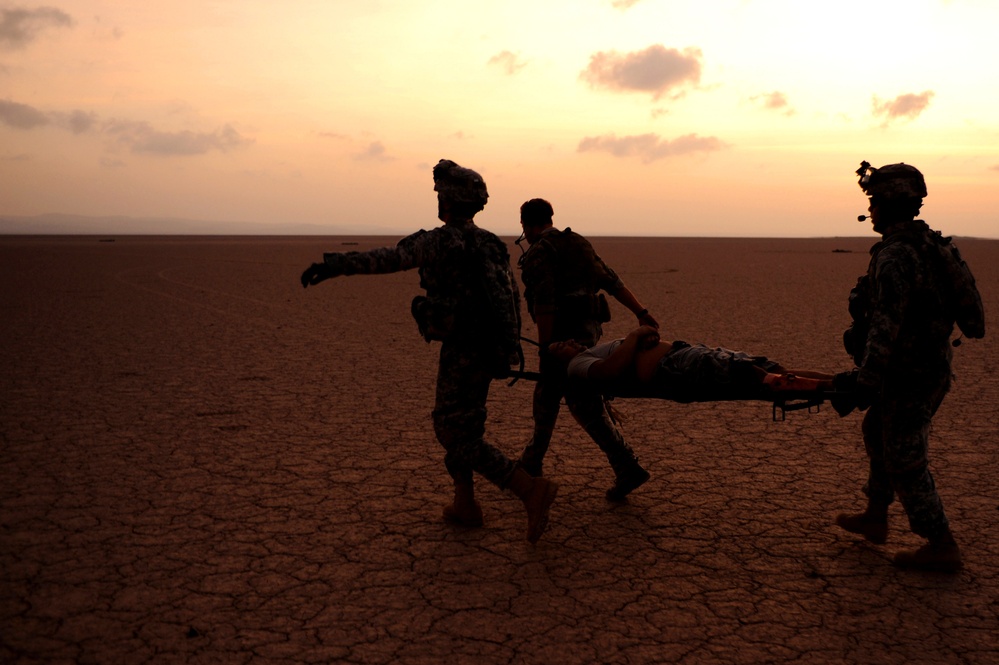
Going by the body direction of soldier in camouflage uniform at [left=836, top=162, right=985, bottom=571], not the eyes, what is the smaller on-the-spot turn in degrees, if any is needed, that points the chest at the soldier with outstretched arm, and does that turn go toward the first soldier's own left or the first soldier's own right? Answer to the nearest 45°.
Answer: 0° — they already face them

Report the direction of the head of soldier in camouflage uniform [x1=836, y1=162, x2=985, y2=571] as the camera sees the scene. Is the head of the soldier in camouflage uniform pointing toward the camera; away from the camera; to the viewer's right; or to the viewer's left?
to the viewer's left

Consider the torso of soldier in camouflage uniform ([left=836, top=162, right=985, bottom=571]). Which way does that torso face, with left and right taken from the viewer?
facing to the left of the viewer

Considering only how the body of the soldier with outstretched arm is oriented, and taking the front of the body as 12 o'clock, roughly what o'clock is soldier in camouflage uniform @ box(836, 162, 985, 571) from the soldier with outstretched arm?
The soldier in camouflage uniform is roughly at 5 o'clock from the soldier with outstretched arm.

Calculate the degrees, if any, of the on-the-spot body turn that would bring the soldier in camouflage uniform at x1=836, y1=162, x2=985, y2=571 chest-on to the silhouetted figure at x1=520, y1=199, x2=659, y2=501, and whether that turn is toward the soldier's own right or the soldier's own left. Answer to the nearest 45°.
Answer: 0° — they already face them

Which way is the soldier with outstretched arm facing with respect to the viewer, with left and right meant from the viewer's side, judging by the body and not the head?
facing away from the viewer and to the left of the viewer
